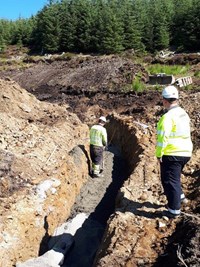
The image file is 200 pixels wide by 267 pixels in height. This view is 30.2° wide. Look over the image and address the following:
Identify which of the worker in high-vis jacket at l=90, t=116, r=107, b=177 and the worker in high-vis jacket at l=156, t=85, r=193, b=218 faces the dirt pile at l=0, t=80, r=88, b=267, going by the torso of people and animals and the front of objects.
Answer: the worker in high-vis jacket at l=156, t=85, r=193, b=218

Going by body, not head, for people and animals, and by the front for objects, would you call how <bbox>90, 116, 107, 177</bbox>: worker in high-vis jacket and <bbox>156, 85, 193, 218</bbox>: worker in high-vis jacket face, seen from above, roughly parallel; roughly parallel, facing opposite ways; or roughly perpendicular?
roughly perpendicular

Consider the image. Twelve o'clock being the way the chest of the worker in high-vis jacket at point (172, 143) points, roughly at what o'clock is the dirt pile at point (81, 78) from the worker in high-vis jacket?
The dirt pile is roughly at 1 o'clock from the worker in high-vis jacket.

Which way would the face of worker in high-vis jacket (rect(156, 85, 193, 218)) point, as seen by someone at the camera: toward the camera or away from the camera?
away from the camera

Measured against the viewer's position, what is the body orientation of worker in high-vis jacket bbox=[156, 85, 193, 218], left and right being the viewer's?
facing away from the viewer and to the left of the viewer
